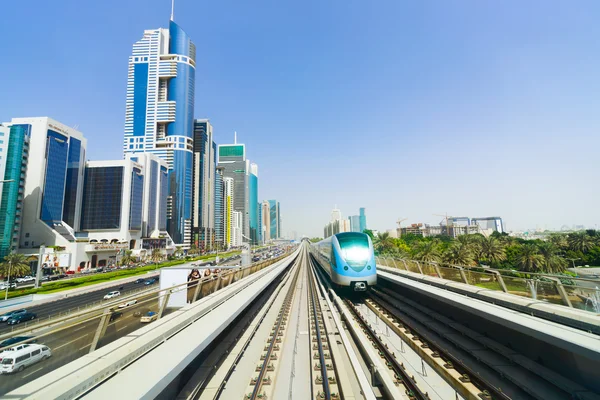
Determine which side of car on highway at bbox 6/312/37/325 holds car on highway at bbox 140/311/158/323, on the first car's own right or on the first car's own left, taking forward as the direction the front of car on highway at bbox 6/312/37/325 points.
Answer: on the first car's own left

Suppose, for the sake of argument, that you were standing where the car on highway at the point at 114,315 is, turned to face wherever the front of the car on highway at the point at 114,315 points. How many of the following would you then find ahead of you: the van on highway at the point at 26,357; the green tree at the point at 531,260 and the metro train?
1

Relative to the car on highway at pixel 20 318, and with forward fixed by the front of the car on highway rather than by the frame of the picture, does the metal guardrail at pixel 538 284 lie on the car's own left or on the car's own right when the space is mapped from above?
on the car's own left

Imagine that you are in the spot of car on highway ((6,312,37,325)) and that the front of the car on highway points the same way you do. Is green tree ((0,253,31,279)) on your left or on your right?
on your right

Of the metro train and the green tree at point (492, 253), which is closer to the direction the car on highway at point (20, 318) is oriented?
the metro train

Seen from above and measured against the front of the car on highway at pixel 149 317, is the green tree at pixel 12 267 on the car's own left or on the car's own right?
on the car's own right

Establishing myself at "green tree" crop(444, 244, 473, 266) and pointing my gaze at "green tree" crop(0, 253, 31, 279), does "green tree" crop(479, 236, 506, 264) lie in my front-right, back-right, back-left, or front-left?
back-right
